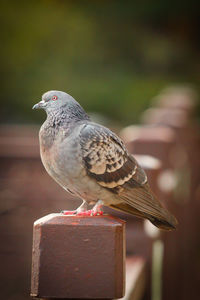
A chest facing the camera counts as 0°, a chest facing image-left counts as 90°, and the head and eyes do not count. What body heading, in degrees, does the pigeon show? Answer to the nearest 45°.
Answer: approximately 90°
